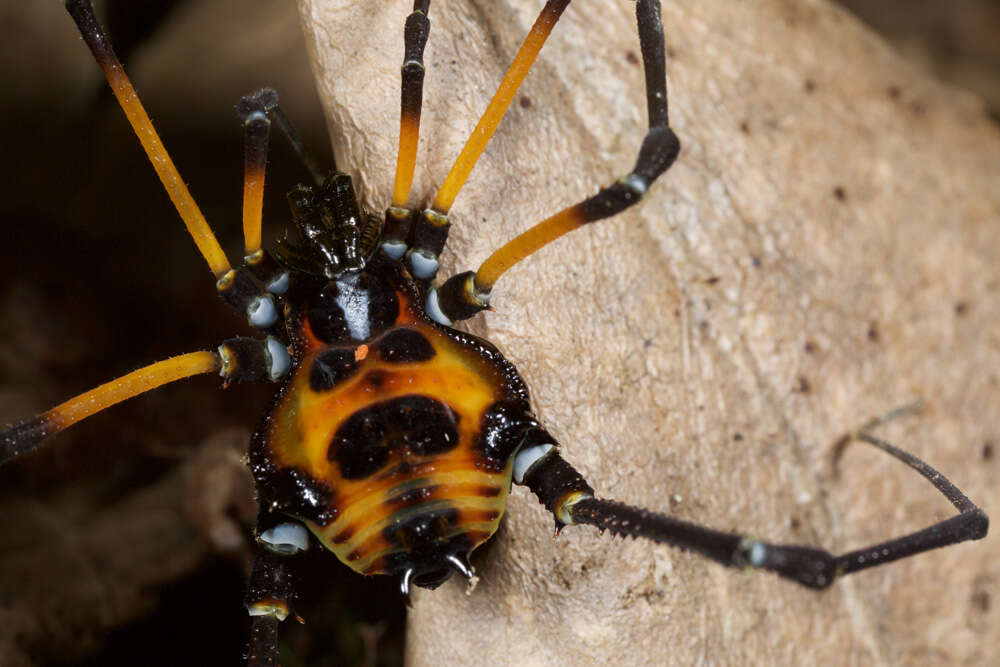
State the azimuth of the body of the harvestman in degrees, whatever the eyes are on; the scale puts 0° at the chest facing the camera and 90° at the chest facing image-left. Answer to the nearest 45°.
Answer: approximately 180°
